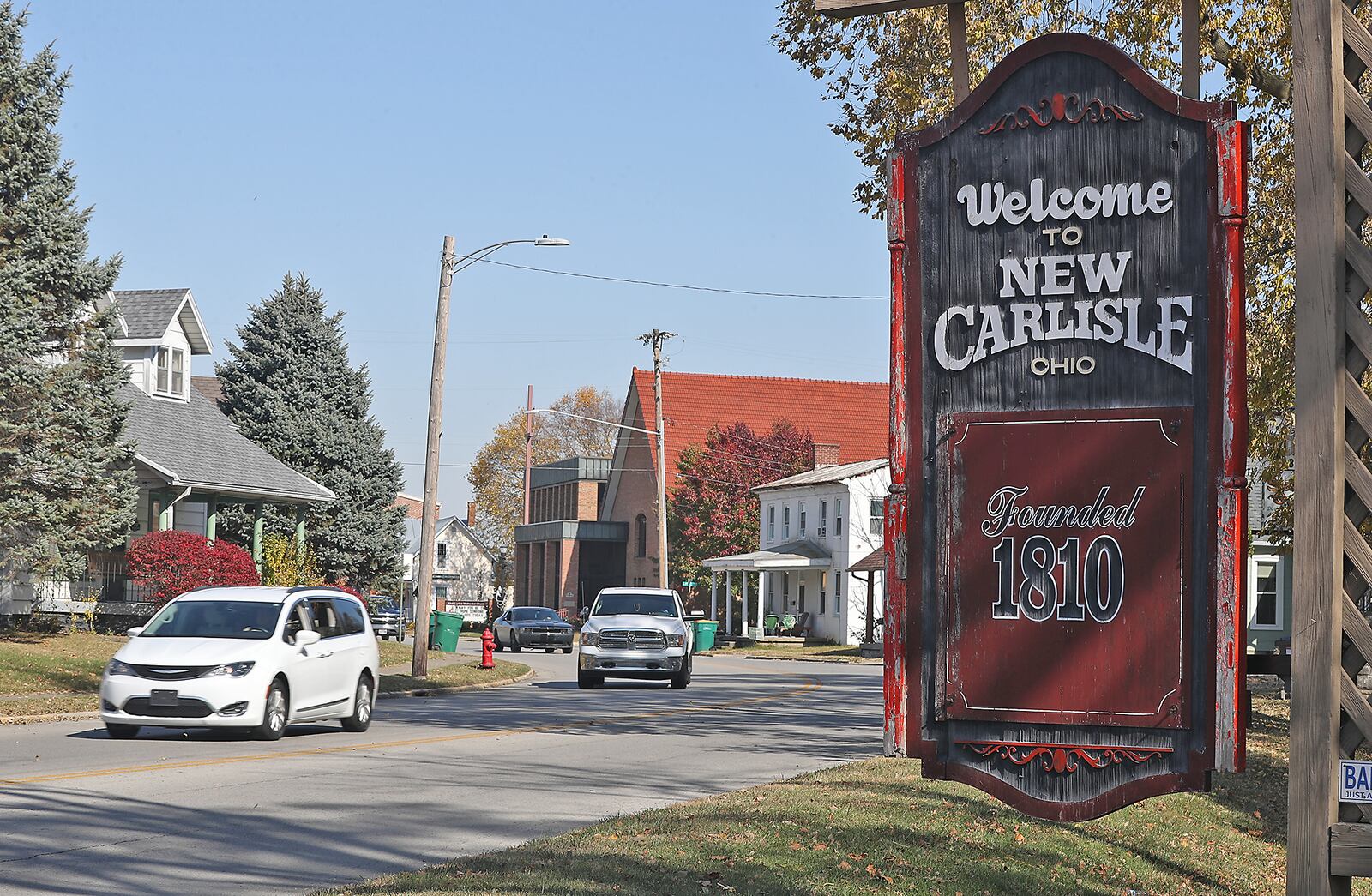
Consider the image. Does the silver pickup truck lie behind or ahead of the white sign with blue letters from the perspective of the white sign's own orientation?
behind

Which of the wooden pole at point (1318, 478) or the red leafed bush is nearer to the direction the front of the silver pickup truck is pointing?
the wooden pole

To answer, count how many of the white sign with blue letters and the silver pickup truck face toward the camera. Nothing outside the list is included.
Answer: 2

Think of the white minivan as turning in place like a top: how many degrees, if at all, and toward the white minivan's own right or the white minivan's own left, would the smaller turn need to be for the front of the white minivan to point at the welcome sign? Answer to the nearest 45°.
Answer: approximately 45° to the white minivan's own left

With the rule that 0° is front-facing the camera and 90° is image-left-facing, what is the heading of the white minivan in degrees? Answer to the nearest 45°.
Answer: approximately 45°

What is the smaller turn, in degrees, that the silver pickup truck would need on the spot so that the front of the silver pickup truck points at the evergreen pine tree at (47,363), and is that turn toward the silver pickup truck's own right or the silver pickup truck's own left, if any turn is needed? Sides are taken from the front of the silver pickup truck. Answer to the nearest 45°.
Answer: approximately 90° to the silver pickup truck's own right

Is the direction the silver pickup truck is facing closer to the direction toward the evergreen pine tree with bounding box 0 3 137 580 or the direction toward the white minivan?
the white minivan

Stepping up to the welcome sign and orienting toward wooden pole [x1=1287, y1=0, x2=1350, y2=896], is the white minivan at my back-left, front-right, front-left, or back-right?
back-left

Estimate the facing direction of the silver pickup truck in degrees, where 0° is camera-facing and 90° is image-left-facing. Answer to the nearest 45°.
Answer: approximately 0°
